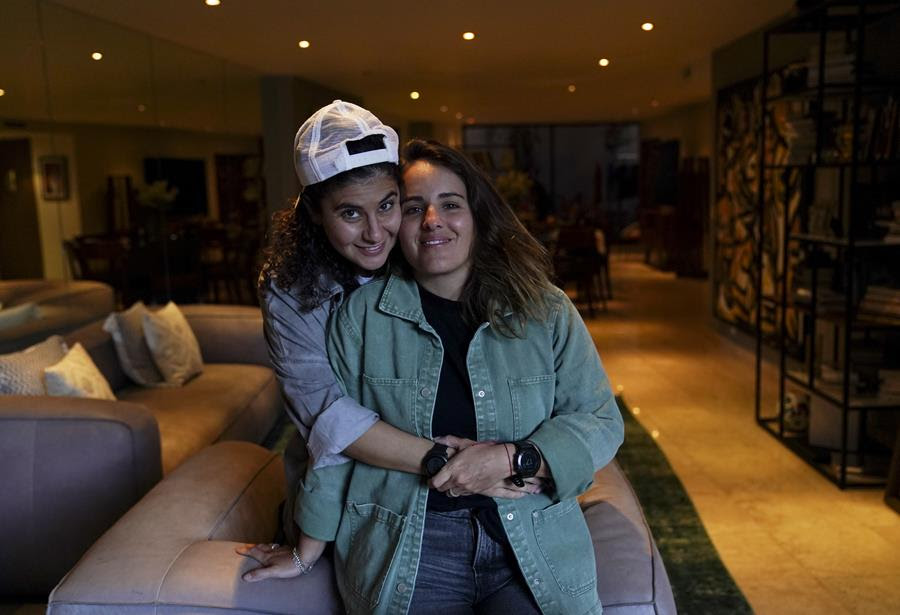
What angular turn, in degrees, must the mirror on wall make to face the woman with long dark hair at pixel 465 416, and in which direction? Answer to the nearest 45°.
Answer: approximately 45° to its right

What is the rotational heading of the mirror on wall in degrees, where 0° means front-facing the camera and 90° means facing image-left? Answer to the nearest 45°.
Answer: approximately 315°

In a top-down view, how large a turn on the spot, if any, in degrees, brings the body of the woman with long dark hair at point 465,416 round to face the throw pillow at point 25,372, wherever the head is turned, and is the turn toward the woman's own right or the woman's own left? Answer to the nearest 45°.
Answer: approximately 135° to the woman's own right

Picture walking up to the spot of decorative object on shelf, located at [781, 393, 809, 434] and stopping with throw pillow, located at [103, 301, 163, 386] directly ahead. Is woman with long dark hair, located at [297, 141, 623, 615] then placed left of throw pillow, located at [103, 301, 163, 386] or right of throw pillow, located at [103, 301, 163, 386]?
left

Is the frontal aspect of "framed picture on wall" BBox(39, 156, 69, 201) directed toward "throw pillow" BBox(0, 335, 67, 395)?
yes

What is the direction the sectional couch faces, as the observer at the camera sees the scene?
facing the viewer and to the right of the viewer

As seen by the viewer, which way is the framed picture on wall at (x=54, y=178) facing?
toward the camera

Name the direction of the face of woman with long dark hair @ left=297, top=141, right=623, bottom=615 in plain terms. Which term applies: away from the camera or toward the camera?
toward the camera

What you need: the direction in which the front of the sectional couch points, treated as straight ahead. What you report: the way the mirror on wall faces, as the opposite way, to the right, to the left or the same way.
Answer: the same way

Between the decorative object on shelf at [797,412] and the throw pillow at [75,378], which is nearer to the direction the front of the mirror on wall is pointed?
the decorative object on shelf

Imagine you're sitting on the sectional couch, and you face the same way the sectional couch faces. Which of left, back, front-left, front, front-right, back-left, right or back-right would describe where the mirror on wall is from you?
back-left

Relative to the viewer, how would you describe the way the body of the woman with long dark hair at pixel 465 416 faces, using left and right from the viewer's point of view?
facing the viewer

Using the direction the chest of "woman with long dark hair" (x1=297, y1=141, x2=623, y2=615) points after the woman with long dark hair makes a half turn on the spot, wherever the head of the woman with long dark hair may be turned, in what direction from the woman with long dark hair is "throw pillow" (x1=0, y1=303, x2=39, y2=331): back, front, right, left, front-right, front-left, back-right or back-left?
front-left

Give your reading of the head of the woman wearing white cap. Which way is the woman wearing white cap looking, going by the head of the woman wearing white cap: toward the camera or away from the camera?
toward the camera
